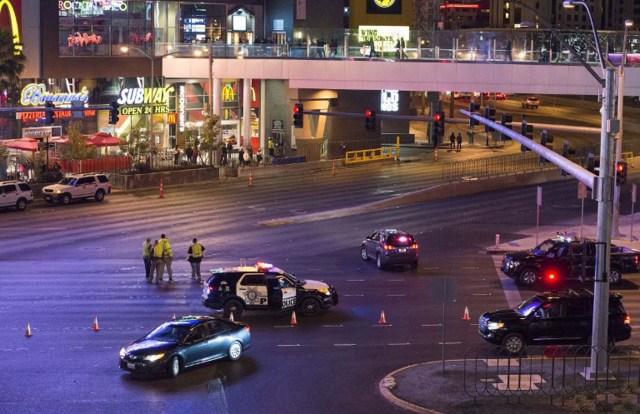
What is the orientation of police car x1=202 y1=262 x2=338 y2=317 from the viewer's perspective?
to the viewer's right

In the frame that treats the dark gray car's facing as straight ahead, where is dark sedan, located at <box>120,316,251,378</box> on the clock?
The dark sedan is roughly at 8 o'clock from the dark gray car.

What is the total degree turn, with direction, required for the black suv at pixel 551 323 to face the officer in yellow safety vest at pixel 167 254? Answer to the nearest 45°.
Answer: approximately 45° to its right

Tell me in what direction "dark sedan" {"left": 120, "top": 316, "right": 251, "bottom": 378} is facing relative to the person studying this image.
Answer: facing the viewer and to the left of the viewer

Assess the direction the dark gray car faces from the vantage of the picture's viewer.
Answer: facing away from the viewer and to the left of the viewer

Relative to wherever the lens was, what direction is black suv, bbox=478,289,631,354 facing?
facing to the left of the viewer

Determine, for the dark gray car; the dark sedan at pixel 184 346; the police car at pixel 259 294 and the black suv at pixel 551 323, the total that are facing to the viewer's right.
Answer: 1

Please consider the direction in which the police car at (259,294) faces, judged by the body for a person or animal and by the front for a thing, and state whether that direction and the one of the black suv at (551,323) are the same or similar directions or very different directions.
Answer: very different directions

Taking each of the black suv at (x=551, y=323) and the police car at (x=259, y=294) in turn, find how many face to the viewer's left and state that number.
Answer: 1

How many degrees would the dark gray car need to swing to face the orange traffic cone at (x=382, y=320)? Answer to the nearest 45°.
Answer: approximately 135° to its left

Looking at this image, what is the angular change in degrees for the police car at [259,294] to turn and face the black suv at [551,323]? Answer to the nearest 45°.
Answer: approximately 45° to its right

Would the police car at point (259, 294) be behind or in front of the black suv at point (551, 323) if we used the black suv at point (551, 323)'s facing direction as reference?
in front

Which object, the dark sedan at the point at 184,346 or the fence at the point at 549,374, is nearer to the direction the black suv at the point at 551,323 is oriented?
the dark sedan

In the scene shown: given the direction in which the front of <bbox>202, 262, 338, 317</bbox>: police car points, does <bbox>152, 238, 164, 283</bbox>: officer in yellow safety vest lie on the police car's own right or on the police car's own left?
on the police car's own left

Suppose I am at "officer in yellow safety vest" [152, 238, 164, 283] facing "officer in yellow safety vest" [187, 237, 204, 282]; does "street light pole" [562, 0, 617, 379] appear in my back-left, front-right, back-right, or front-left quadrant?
front-right

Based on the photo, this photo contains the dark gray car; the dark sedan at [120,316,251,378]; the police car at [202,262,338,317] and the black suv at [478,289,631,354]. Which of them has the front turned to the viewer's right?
the police car

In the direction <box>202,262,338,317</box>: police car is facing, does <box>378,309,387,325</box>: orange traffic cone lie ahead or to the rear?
ahead

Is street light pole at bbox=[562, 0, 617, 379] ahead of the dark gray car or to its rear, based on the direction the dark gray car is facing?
to the rear

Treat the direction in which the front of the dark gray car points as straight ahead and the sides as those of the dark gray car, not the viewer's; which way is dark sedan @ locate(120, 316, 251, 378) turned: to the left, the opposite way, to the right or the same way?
to the left

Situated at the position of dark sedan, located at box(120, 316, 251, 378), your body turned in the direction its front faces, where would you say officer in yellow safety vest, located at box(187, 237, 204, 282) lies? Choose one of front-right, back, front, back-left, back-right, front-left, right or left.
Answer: back-right
